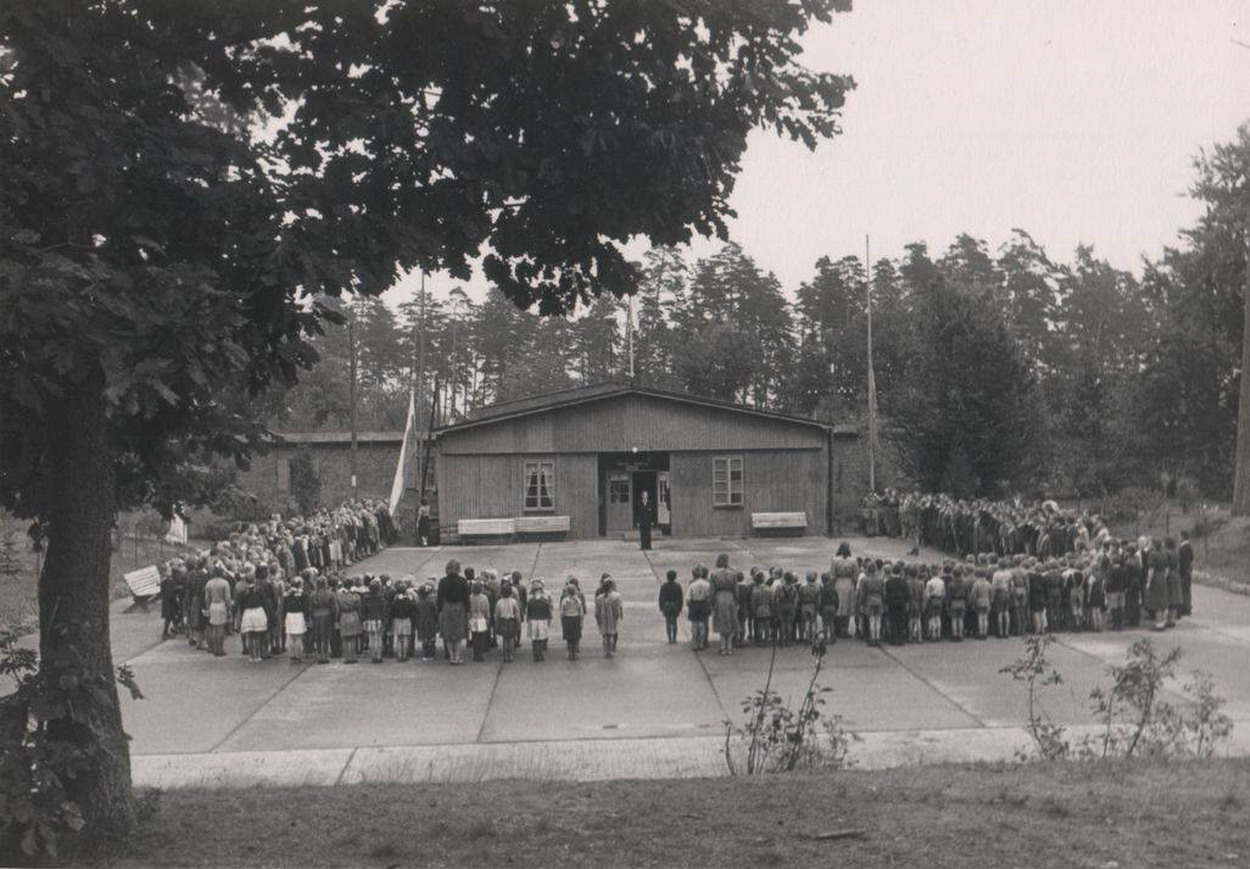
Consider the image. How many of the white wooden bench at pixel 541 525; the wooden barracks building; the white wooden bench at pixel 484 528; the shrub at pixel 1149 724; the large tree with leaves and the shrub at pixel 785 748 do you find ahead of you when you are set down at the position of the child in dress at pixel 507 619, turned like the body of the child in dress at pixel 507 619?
3

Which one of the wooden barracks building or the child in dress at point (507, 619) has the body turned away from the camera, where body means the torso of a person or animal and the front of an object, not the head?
the child in dress

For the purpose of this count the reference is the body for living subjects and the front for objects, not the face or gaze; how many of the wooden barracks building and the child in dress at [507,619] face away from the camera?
1

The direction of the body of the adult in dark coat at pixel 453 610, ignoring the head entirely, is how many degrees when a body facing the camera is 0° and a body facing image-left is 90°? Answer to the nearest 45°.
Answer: approximately 180°

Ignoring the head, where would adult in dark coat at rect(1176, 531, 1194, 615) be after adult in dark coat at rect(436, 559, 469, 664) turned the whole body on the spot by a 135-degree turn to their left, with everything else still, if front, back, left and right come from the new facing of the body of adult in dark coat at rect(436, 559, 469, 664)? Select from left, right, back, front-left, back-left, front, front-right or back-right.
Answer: back-left

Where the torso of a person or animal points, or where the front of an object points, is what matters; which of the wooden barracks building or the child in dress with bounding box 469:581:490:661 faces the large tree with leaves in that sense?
the wooden barracks building

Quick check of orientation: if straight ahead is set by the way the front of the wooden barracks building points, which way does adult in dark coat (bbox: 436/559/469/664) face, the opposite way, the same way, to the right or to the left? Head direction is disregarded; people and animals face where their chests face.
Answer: the opposite way

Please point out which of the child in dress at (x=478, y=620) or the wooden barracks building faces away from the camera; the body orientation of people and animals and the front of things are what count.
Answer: the child in dress

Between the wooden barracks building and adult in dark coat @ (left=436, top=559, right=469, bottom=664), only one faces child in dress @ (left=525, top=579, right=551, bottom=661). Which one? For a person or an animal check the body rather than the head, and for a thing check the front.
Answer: the wooden barracks building

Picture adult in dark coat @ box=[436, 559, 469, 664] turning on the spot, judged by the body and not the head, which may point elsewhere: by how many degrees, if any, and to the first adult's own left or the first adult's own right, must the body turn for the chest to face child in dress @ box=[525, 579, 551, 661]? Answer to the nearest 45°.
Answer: approximately 90° to the first adult's own right

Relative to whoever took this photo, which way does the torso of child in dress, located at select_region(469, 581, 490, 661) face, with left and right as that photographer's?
facing away from the viewer

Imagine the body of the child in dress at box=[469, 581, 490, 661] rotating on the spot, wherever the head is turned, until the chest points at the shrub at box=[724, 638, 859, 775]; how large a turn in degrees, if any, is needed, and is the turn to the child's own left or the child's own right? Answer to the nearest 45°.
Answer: approximately 180°

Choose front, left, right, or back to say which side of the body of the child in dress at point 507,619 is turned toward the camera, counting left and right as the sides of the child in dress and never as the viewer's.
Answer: back
